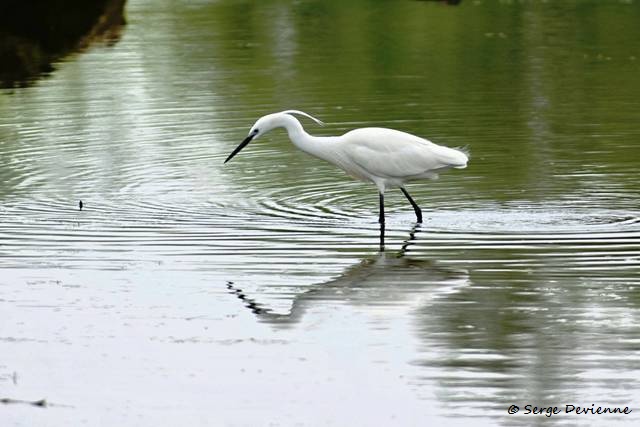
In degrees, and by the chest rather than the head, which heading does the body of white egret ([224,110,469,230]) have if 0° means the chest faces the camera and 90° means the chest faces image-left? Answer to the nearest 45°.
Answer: approximately 90°
